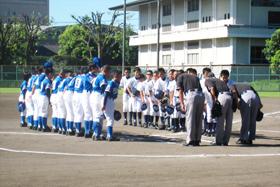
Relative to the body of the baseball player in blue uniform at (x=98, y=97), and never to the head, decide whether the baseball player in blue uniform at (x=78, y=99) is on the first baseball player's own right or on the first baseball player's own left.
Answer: on the first baseball player's own left

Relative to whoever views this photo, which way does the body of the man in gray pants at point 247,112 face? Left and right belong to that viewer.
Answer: facing away from the viewer and to the left of the viewer

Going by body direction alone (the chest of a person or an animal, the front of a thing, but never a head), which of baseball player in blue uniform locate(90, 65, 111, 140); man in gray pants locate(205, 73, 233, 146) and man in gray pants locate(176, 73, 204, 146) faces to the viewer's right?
the baseball player in blue uniform

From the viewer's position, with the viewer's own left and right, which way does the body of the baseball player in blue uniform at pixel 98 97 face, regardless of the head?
facing to the right of the viewer

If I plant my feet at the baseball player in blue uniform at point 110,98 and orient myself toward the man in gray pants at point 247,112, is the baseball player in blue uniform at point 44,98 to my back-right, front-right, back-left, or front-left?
back-left

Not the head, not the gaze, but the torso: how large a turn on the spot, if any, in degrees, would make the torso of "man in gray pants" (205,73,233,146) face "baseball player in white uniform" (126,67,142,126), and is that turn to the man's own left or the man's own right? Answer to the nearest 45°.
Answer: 0° — they already face them

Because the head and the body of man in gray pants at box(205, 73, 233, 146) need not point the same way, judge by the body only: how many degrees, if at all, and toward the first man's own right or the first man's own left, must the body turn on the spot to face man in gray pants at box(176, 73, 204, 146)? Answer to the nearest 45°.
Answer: approximately 45° to the first man's own left

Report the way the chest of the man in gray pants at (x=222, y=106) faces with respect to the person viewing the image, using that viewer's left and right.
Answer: facing away from the viewer and to the left of the viewer

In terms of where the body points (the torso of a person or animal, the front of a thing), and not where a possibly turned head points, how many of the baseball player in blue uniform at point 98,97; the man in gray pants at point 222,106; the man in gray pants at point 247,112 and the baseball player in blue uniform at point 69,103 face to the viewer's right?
2

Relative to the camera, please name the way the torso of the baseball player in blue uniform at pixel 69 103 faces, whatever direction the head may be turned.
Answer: to the viewer's right

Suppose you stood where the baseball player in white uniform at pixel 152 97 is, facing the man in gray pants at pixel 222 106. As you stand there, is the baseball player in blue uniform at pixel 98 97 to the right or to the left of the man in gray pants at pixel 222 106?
right

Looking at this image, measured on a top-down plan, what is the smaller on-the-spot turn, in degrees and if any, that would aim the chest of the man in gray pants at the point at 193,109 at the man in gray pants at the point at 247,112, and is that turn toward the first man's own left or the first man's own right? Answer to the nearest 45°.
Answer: approximately 135° to the first man's own right

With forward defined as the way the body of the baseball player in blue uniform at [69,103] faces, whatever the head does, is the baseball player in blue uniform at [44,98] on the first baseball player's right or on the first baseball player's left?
on the first baseball player's left

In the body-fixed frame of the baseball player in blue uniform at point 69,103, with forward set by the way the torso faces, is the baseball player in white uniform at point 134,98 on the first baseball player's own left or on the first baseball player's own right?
on the first baseball player's own left
